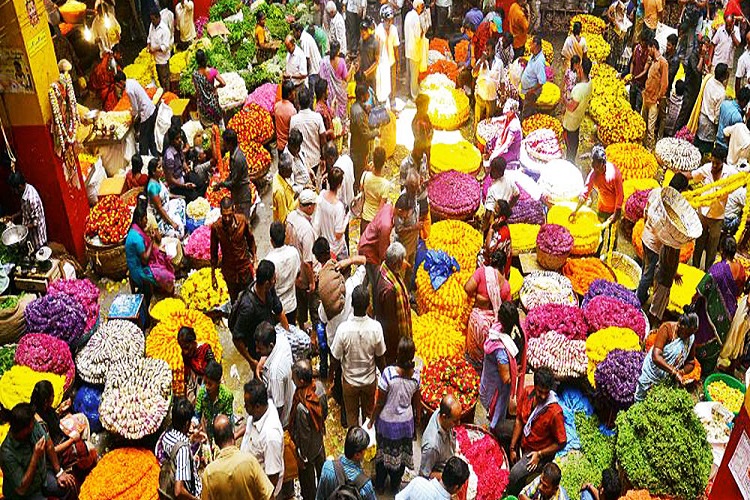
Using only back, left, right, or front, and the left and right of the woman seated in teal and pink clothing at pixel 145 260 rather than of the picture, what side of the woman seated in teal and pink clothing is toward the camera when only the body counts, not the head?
right

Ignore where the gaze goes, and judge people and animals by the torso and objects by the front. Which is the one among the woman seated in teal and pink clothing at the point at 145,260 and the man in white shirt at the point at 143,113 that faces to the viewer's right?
the woman seated in teal and pink clothing

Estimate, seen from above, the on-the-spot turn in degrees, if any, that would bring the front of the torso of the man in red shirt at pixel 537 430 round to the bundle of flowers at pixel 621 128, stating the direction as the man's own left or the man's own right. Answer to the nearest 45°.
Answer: approximately 135° to the man's own right

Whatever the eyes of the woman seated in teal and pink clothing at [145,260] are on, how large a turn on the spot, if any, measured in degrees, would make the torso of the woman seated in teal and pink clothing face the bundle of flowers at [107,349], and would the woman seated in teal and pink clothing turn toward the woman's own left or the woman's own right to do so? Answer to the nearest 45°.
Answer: approximately 135° to the woman's own right

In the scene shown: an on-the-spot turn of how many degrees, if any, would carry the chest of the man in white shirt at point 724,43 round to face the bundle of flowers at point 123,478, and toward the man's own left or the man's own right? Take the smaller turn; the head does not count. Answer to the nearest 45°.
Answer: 0° — they already face it

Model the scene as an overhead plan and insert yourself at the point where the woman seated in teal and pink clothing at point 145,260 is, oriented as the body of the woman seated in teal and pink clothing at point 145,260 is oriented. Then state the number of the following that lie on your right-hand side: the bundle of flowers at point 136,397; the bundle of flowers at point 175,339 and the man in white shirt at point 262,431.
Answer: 3

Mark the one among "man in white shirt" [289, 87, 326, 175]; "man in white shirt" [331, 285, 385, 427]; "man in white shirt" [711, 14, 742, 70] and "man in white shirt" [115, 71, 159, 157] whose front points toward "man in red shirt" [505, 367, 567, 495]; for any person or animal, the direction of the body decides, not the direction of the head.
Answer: "man in white shirt" [711, 14, 742, 70]

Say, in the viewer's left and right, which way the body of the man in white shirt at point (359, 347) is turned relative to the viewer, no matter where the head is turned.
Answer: facing away from the viewer

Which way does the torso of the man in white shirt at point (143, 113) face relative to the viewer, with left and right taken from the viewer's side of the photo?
facing to the left of the viewer

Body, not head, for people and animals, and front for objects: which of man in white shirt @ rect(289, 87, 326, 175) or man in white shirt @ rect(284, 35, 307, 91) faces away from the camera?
man in white shirt @ rect(289, 87, 326, 175)

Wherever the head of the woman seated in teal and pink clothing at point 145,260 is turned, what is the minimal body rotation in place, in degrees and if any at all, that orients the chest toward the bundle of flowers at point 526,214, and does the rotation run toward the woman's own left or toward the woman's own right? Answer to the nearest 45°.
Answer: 0° — they already face it

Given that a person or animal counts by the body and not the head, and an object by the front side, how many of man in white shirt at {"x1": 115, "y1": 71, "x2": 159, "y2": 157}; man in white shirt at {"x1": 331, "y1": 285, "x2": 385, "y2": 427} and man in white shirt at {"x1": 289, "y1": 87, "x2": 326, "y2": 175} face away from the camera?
2
